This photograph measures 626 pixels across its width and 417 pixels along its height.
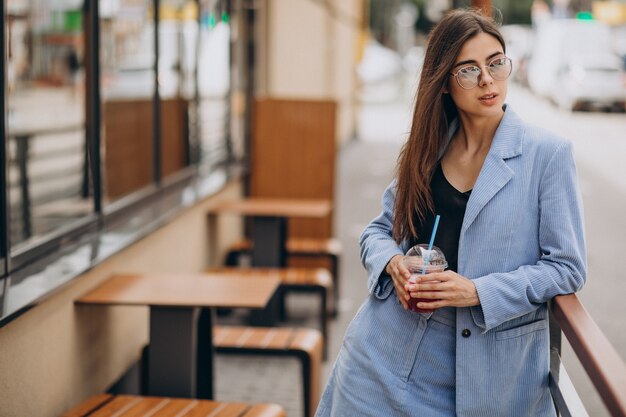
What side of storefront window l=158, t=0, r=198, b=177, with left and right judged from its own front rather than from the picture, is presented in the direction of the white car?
left

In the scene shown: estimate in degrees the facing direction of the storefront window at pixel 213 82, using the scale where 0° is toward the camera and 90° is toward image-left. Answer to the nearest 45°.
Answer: approximately 315°

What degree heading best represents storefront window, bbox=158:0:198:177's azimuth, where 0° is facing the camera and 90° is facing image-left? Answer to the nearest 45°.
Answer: approximately 315°

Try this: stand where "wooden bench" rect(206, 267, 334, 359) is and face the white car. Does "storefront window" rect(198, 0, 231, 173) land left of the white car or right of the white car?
left
